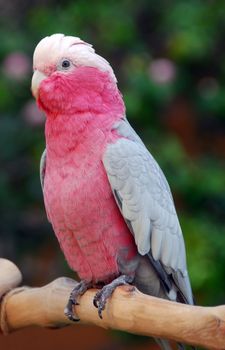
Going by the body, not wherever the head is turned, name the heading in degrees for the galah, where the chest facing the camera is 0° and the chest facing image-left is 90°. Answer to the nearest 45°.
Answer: approximately 45°
